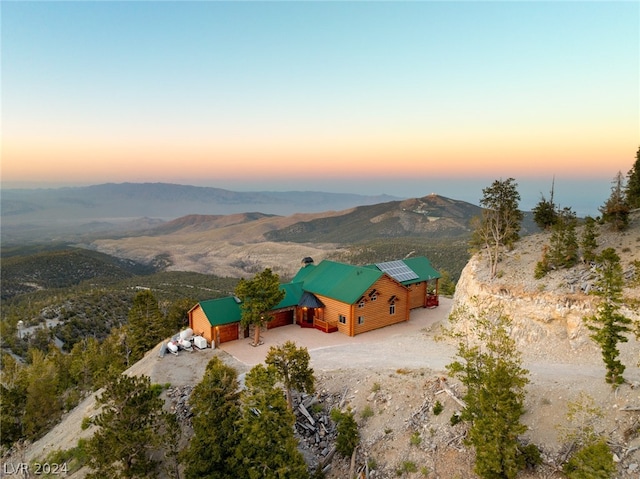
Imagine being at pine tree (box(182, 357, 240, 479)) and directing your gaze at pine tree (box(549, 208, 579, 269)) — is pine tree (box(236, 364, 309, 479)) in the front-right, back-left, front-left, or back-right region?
front-right

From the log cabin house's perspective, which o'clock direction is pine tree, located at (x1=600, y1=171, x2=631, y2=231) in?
The pine tree is roughly at 8 o'clock from the log cabin house.

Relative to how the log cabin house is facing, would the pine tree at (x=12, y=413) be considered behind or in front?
in front

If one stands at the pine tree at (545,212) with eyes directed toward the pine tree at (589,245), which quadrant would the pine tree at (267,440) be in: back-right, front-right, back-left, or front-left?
front-right

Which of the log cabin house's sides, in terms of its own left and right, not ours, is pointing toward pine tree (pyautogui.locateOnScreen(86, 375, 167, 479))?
front

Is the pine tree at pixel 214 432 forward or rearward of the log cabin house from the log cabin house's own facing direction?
forward

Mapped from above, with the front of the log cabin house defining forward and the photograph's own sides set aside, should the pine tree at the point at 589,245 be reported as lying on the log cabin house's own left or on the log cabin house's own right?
on the log cabin house's own left

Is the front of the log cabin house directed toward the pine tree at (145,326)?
no

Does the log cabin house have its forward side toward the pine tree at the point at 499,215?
no

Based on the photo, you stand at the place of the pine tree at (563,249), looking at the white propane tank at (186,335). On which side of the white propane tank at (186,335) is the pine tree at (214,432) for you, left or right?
left

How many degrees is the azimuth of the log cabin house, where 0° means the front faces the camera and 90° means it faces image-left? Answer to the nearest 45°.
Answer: approximately 45°

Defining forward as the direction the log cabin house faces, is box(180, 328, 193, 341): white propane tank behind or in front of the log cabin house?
in front
